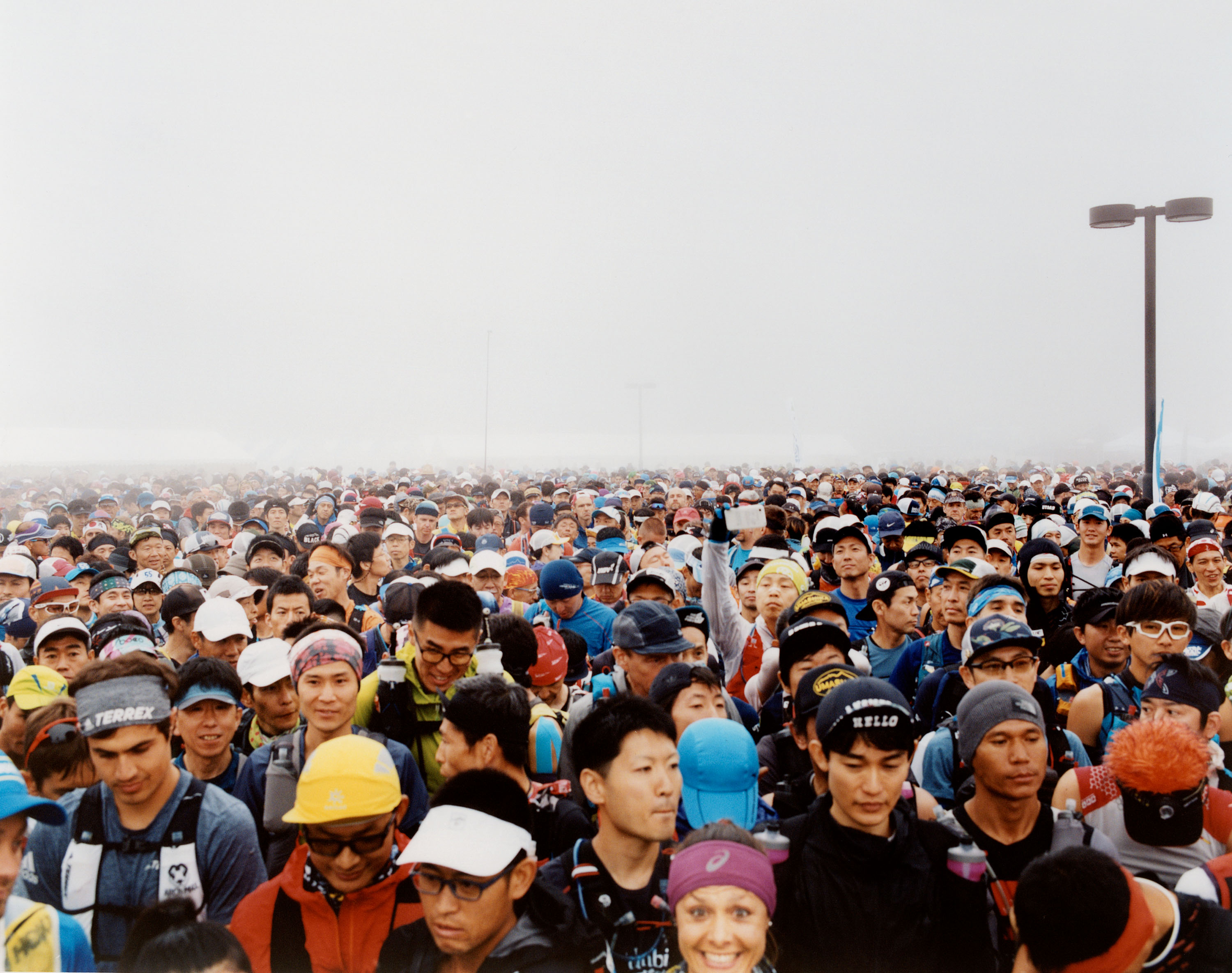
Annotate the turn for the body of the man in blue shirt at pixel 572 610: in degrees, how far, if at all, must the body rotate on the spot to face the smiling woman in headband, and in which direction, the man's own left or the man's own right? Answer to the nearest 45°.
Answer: approximately 45° to the man's own left

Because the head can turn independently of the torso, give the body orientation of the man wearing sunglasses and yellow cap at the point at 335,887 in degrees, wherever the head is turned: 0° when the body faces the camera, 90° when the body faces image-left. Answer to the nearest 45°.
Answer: approximately 0°

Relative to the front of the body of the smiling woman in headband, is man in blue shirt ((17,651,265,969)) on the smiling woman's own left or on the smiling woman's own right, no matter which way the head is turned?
on the smiling woman's own right

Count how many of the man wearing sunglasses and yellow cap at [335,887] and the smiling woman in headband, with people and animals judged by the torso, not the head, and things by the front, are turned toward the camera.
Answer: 2

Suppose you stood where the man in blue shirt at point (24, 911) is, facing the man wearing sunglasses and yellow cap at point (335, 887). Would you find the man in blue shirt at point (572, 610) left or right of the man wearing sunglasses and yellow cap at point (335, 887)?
left

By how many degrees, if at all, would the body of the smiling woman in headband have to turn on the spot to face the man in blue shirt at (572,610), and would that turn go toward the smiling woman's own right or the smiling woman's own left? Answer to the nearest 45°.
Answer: approximately 180°

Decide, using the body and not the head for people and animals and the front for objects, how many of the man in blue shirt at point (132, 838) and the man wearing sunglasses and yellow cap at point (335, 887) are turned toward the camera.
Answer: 2
